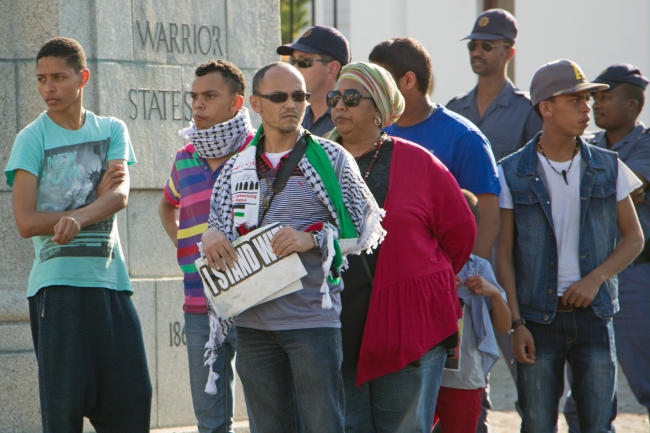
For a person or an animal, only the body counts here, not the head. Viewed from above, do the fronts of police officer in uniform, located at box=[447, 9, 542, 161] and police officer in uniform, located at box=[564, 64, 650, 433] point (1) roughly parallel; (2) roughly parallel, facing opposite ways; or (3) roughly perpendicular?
roughly parallel

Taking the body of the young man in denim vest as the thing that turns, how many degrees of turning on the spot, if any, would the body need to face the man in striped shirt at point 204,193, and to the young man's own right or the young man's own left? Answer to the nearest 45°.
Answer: approximately 90° to the young man's own right

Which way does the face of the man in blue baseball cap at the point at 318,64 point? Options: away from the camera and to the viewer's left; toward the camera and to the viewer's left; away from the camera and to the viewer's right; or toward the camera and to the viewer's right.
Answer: toward the camera and to the viewer's left

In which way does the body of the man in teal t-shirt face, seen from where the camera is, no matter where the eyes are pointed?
toward the camera

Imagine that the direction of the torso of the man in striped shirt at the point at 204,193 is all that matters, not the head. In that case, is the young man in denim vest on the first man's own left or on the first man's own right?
on the first man's own left

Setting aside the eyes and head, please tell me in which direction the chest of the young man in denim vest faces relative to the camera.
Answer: toward the camera

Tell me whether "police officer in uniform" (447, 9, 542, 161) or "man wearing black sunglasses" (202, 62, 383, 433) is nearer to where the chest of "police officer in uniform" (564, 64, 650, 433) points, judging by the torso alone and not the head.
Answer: the man wearing black sunglasses

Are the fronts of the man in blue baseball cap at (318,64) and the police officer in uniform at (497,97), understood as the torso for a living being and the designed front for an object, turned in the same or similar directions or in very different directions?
same or similar directions

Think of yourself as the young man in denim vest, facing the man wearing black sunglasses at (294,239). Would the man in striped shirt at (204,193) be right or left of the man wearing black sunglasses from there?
right

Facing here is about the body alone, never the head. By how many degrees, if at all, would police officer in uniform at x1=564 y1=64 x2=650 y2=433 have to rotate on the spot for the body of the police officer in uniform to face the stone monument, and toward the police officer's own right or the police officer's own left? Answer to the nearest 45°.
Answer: approximately 45° to the police officer's own right

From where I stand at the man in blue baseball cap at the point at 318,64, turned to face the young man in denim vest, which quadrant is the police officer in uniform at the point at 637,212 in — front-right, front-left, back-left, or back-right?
front-left

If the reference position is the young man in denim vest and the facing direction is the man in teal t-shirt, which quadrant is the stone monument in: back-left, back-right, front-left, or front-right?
front-right

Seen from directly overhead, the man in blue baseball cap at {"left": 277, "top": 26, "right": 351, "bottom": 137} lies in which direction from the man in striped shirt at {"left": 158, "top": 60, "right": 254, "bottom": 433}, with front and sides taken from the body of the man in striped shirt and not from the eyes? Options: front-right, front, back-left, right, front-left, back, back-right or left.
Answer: back

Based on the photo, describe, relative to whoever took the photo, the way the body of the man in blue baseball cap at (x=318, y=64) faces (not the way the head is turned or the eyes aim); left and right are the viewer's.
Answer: facing the viewer and to the left of the viewer

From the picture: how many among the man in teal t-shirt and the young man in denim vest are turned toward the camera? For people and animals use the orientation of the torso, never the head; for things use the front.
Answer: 2
